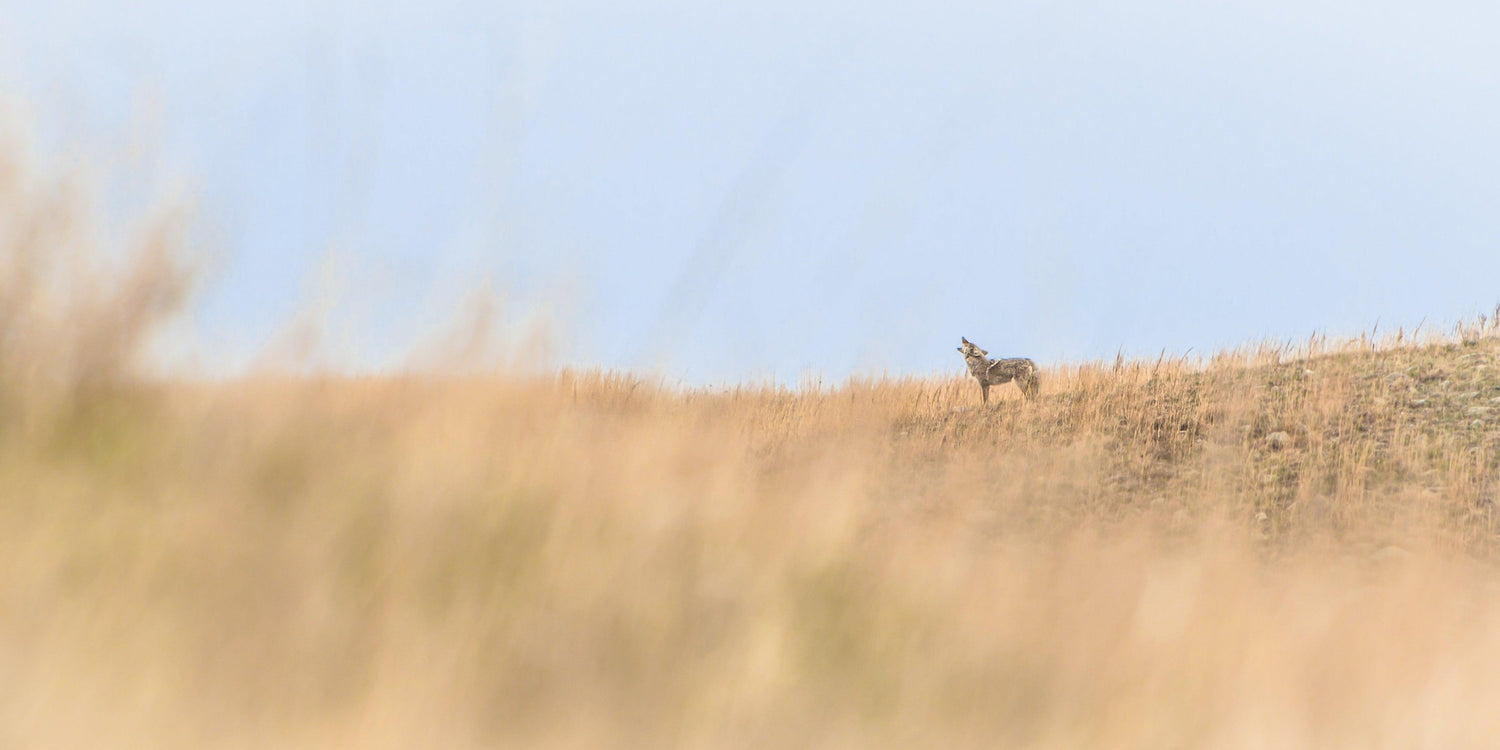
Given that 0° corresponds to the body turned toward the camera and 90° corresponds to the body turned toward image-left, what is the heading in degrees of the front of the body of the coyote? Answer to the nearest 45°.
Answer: approximately 90°
